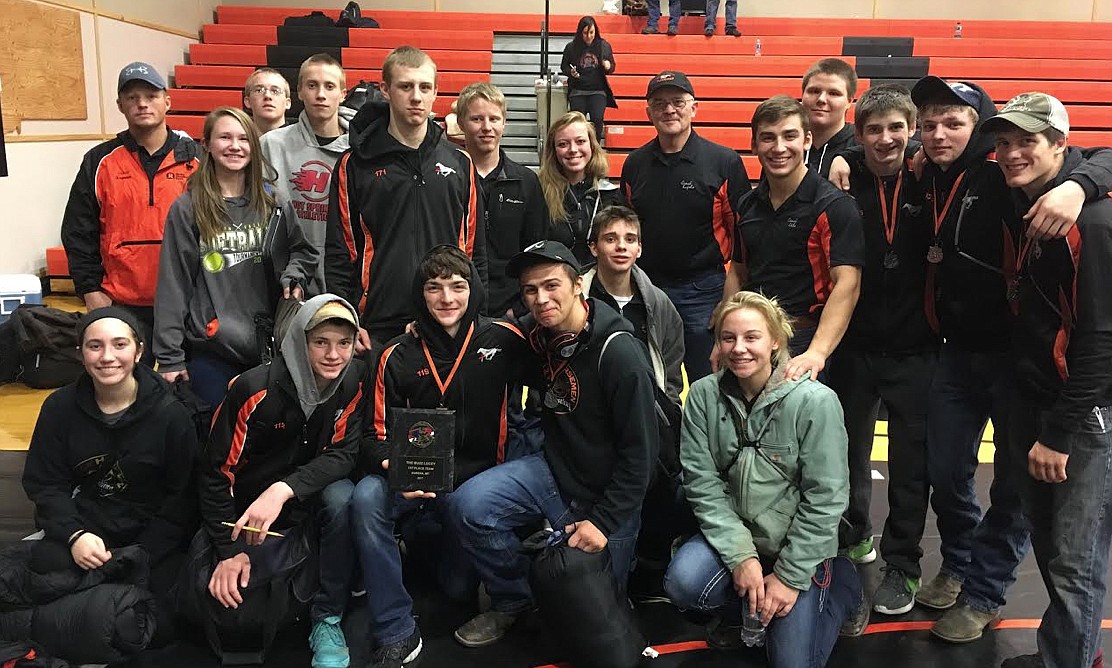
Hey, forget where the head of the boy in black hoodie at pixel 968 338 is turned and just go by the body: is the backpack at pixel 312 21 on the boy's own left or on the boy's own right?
on the boy's own right

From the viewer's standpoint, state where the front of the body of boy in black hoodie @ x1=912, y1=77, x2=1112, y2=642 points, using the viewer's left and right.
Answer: facing the viewer and to the left of the viewer

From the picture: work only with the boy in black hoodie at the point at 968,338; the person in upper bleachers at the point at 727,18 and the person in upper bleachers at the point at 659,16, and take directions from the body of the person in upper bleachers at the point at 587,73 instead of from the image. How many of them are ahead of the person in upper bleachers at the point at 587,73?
1

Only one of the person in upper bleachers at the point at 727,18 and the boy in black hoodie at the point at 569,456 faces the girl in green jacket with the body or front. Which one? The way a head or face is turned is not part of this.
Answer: the person in upper bleachers

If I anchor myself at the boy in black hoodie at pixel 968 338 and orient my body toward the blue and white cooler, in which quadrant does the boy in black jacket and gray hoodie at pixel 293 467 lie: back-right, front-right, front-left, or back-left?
front-left

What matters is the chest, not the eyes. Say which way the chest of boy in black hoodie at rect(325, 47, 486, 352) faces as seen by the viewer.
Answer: toward the camera

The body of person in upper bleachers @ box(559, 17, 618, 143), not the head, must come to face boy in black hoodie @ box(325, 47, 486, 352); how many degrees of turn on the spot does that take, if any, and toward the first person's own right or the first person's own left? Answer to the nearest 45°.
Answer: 0° — they already face them

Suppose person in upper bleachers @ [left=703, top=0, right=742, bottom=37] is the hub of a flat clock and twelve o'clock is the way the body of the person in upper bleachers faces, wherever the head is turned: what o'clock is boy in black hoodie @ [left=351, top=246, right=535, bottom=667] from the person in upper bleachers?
The boy in black hoodie is roughly at 12 o'clock from the person in upper bleachers.

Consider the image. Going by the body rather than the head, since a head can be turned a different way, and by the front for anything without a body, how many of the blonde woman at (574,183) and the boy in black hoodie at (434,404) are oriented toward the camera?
2

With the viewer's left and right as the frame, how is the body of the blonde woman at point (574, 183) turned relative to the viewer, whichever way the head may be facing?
facing the viewer

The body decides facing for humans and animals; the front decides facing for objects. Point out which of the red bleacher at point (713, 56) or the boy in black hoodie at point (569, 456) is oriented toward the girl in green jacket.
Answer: the red bleacher

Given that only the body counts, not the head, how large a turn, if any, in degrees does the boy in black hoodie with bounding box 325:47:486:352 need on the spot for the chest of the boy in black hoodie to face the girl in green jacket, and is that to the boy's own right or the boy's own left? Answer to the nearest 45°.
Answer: approximately 45° to the boy's own left

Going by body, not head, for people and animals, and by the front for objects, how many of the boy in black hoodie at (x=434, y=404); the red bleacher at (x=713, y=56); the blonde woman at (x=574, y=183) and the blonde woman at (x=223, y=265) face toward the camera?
4
